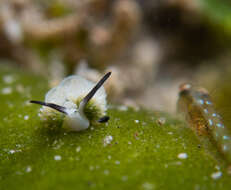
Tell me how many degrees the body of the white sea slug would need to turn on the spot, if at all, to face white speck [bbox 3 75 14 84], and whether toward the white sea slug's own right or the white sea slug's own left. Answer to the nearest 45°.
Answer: approximately 135° to the white sea slug's own right

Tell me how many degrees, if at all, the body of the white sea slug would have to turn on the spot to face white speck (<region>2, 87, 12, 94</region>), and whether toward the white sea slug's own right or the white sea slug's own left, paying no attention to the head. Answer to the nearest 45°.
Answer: approximately 135° to the white sea slug's own right

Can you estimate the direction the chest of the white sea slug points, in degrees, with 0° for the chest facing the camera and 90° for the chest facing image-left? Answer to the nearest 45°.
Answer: approximately 0°

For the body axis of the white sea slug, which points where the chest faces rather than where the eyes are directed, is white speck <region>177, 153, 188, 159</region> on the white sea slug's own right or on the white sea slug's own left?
on the white sea slug's own left
